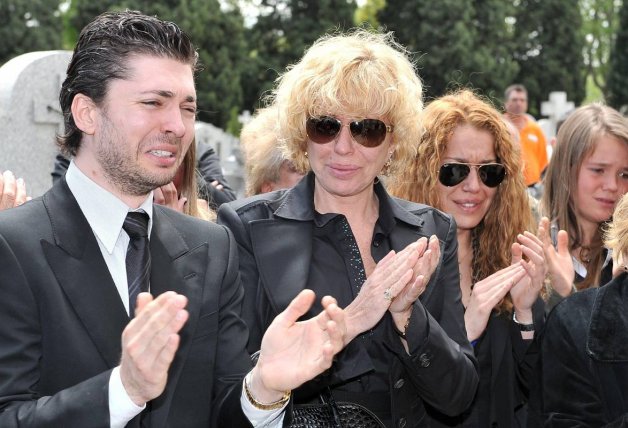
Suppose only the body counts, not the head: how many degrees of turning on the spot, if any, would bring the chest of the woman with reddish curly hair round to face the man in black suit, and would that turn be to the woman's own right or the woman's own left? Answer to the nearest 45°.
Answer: approximately 45° to the woman's own right

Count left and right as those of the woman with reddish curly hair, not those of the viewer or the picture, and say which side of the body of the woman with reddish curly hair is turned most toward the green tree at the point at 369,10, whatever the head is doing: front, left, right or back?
back

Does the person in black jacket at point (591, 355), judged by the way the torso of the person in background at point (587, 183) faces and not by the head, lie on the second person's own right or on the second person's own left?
on the second person's own right

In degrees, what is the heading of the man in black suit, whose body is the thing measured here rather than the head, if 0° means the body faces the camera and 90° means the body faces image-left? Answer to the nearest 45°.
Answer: approximately 315°

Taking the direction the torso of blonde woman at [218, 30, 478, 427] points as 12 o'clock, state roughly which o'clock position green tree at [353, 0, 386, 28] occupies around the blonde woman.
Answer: The green tree is roughly at 6 o'clock from the blonde woman.

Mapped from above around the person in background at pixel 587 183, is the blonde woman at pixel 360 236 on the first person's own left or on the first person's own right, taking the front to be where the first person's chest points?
on the first person's own right

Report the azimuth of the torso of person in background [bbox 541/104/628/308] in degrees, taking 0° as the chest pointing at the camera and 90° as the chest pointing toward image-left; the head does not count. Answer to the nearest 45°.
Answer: approximately 315°

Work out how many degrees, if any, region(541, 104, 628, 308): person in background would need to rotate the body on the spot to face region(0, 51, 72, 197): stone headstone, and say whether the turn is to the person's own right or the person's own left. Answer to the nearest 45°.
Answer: approximately 135° to the person's own right

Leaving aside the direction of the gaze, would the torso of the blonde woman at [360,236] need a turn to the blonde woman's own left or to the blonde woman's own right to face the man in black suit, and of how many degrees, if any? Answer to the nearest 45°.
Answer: approximately 45° to the blonde woman's own right

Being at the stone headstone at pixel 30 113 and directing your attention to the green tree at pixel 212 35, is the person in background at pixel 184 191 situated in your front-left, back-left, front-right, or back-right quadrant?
back-right
